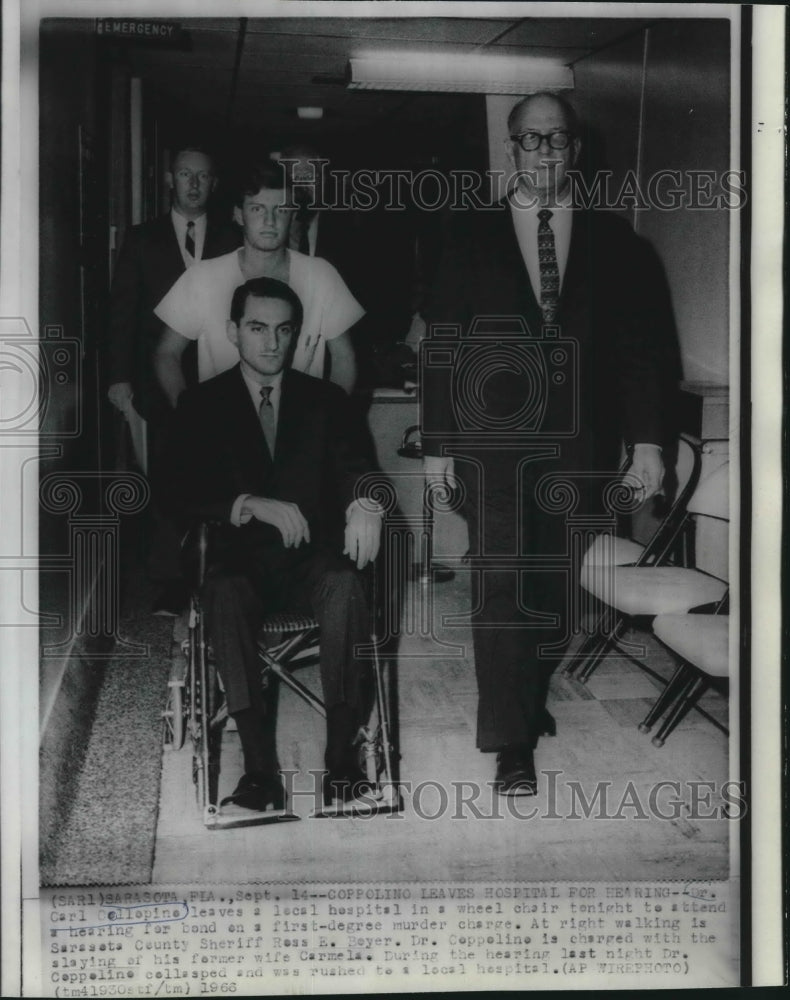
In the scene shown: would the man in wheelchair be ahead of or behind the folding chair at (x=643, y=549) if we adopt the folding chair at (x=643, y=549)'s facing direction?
ahead

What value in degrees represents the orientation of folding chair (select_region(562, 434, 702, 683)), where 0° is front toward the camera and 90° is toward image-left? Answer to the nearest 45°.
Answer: approximately 90°

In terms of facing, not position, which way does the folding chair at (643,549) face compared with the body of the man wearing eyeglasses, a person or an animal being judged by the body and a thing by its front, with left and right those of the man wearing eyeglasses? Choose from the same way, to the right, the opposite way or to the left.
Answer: to the right

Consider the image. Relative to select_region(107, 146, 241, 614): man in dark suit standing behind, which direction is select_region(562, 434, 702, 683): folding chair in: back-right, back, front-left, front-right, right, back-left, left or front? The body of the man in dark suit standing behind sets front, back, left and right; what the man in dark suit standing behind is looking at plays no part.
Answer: left

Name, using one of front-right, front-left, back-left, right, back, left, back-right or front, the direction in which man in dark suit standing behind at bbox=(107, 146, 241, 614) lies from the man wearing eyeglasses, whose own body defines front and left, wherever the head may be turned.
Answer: right

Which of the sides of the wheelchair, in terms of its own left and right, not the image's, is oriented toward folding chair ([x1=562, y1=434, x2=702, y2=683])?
left

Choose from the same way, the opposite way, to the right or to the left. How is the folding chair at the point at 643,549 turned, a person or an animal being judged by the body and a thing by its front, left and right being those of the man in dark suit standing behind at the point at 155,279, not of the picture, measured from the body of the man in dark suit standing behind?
to the right

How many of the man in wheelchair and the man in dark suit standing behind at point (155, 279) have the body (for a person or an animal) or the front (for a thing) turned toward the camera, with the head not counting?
2
